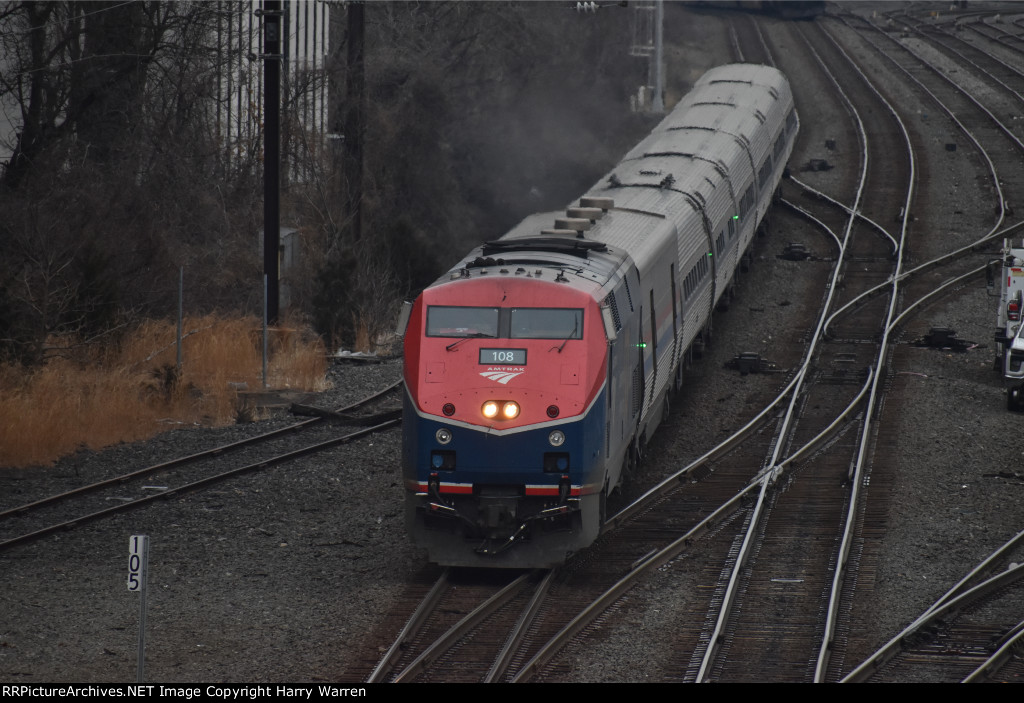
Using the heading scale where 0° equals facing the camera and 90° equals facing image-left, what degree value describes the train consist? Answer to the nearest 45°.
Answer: approximately 0°

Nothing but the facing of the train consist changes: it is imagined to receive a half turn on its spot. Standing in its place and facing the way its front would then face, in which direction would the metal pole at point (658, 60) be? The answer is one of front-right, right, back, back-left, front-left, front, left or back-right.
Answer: front

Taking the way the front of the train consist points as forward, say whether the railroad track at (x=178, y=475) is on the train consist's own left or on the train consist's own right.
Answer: on the train consist's own right

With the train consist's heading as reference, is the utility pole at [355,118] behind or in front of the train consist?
behind
